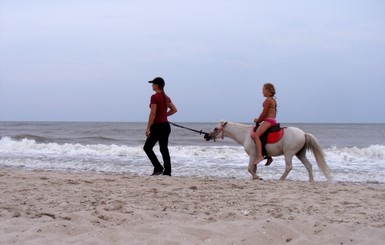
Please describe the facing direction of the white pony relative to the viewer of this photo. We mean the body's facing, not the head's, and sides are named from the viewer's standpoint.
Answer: facing to the left of the viewer
